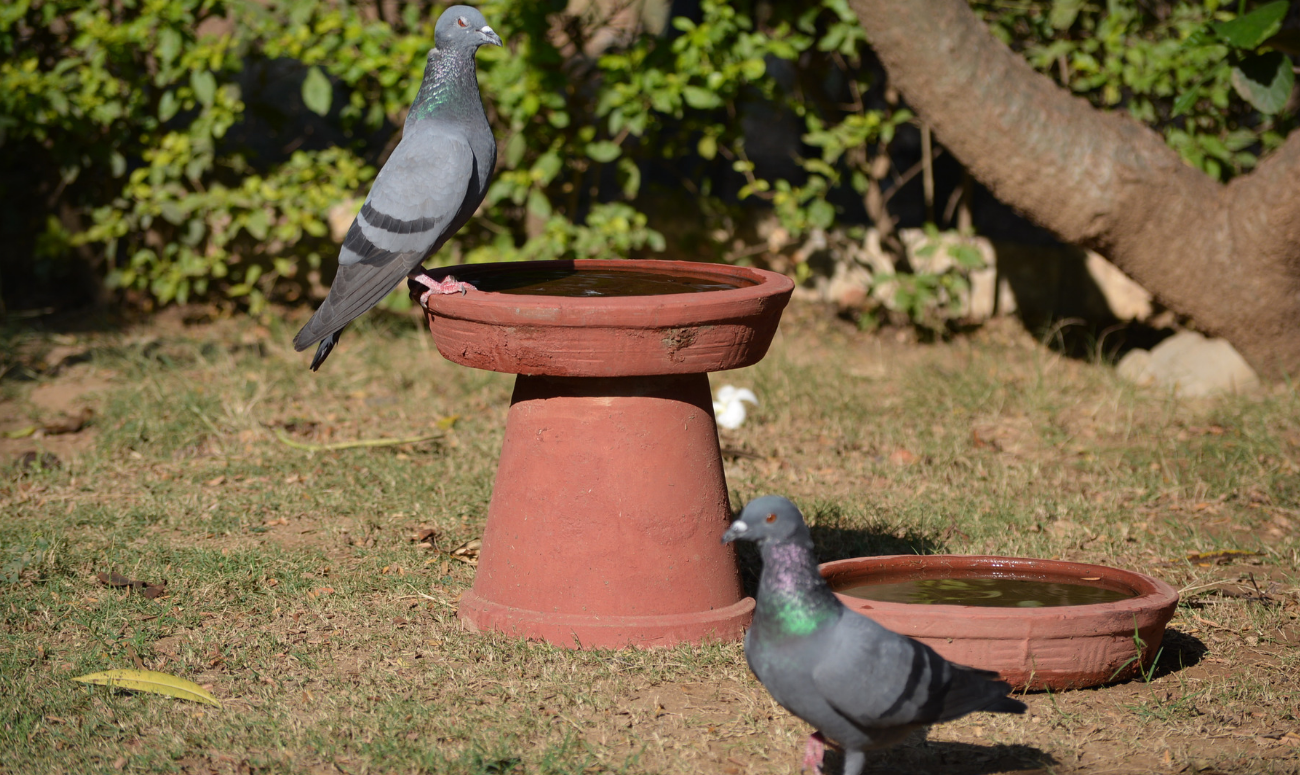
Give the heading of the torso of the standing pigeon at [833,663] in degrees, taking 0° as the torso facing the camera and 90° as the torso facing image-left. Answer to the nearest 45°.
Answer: approximately 90°

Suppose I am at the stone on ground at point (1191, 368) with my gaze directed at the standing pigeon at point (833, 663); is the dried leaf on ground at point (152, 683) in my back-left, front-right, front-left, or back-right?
front-right

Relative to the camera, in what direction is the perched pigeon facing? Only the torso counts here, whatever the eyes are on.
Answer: to the viewer's right

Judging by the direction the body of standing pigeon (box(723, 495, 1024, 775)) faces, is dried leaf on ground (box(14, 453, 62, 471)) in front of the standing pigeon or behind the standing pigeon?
in front

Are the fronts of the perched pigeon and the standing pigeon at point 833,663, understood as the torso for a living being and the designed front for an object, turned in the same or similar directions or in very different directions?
very different directions

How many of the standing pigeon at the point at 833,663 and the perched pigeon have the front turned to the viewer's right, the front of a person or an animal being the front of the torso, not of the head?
1

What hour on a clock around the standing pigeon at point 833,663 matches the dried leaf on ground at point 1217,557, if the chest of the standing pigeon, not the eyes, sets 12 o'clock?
The dried leaf on ground is roughly at 4 o'clock from the standing pigeon.

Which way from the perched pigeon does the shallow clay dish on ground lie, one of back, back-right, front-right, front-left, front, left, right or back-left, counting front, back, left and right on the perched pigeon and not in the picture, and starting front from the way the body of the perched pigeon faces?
front-right

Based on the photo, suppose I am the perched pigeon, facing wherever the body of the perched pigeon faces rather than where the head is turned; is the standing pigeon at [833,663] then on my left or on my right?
on my right

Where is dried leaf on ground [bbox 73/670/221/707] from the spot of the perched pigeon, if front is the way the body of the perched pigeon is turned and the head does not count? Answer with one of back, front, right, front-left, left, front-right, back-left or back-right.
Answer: back-right

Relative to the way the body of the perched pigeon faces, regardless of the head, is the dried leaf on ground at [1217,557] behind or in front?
in front

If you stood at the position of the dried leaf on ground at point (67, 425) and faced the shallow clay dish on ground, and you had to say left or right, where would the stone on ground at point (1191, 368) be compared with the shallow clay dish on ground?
left

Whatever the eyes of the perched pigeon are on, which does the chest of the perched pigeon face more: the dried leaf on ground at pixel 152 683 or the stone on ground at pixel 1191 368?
the stone on ground
